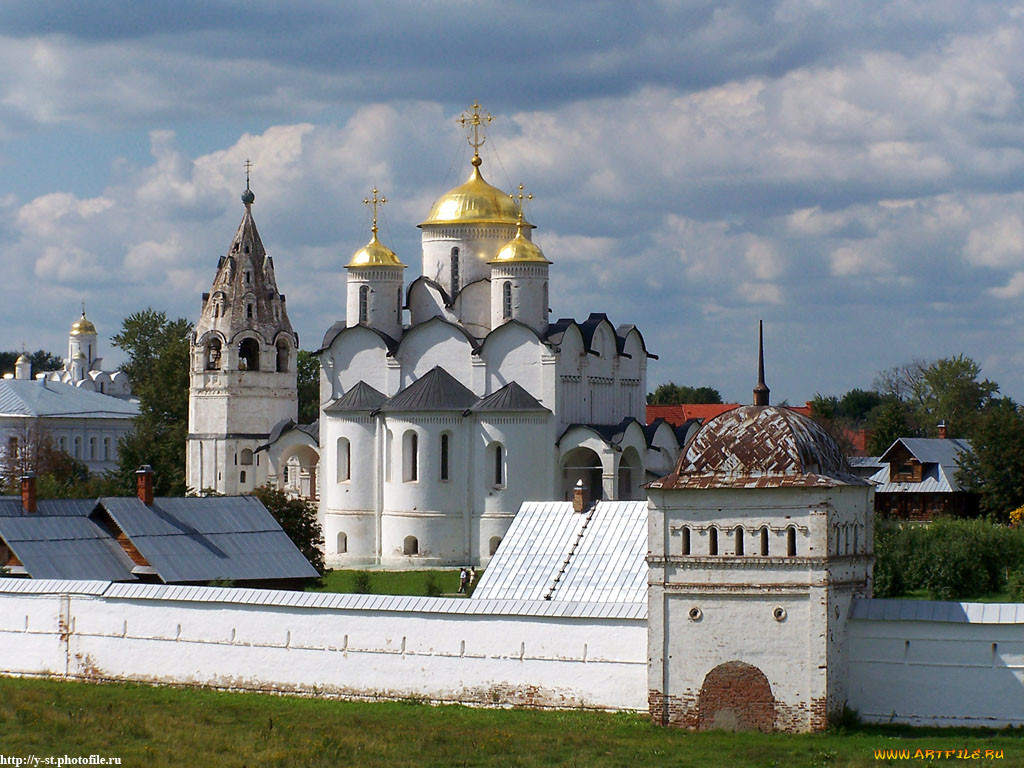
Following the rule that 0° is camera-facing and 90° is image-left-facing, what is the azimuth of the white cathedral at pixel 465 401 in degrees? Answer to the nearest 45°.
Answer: approximately 180°

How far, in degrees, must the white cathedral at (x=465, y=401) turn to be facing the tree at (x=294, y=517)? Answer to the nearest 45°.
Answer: approximately 135° to its left

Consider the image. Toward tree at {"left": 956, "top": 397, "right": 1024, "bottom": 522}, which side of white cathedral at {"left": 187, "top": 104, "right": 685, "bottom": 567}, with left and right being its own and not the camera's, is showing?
right

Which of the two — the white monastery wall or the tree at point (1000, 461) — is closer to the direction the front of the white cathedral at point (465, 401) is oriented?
the tree

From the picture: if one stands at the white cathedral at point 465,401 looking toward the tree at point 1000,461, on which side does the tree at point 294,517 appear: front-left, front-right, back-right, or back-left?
back-right

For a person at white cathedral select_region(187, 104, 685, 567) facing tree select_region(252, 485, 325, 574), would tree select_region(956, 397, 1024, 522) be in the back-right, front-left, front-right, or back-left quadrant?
back-left
